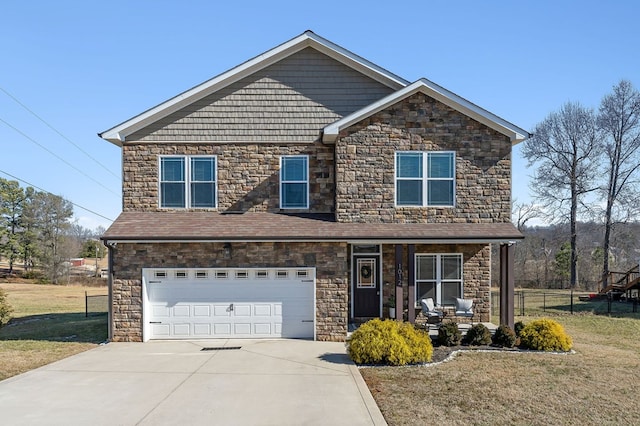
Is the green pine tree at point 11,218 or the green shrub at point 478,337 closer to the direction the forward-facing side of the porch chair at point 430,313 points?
the green shrub

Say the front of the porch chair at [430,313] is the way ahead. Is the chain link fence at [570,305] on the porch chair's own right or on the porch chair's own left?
on the porch chair's own left

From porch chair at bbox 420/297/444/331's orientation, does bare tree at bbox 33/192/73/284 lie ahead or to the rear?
to the rear

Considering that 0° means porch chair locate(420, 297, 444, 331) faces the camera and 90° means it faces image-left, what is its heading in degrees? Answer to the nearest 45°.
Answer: approximately 315°

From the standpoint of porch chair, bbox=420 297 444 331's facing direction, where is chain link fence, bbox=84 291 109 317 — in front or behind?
behind

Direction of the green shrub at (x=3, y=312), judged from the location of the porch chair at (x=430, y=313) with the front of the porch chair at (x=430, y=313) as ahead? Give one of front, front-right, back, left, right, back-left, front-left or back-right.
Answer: back-right

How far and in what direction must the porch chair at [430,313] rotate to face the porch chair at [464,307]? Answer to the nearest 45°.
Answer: approximately 90° to its left
